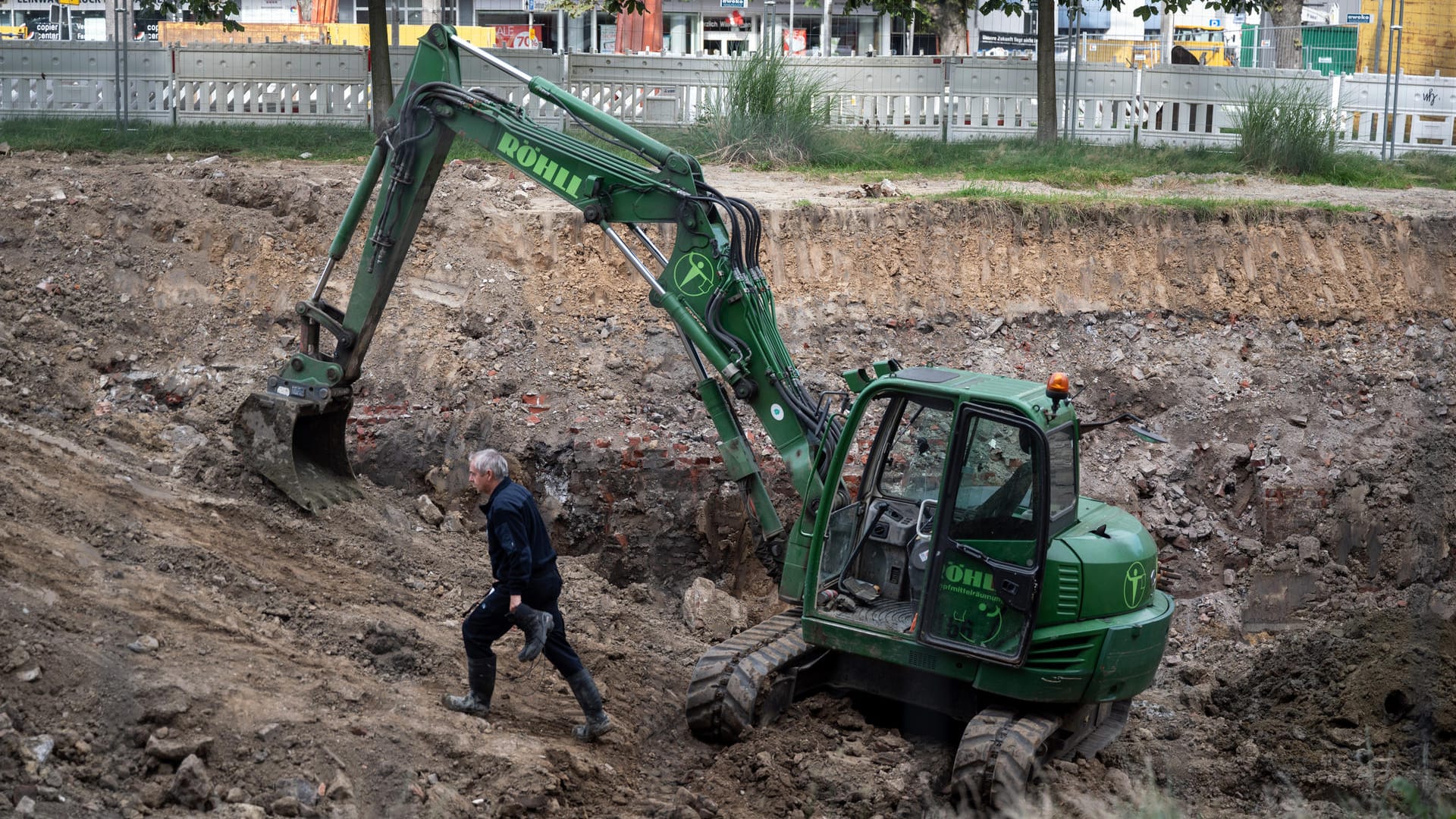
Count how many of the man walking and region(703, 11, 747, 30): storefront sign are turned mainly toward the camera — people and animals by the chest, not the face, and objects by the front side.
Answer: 1

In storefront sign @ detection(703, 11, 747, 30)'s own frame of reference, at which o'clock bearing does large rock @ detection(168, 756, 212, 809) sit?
The large rock is roughly at 12 o'clock from the storefront sign.

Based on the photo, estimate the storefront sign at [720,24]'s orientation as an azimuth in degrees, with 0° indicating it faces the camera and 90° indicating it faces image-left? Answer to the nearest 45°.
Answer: approximately 0°

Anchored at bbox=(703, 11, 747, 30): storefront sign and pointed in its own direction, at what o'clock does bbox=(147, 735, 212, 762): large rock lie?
The large rock is roughly at 12 o'clock from the storefront sign.

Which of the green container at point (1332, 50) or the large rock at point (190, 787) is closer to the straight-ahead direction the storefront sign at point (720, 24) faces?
the large rock

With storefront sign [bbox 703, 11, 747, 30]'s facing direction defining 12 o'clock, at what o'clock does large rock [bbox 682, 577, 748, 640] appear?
The large rock is roughly at 12 o'clock from the storefront sign.

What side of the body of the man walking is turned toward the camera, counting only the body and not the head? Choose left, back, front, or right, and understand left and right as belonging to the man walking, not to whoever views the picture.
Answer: left

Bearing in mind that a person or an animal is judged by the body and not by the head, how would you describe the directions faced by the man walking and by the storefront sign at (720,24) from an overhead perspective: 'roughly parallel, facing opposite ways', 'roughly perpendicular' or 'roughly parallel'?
roughly perpendicular
